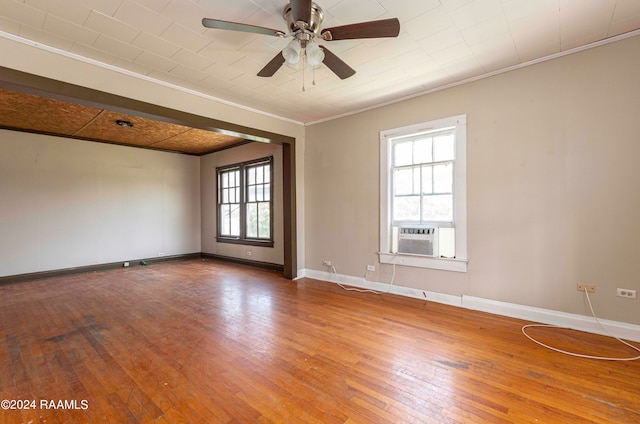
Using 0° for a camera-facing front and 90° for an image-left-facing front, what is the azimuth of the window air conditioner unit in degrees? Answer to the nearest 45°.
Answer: approximately 45°

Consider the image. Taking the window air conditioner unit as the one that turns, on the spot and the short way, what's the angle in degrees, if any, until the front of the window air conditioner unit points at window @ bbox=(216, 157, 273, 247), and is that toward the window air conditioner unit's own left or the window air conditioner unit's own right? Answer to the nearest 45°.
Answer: approximately 45° to the window air conditioner unit's own right

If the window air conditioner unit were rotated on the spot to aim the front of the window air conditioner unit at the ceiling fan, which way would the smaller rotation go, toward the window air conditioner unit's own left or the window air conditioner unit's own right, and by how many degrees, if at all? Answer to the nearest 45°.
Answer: approximately 45° to the window air conditioner unit's own left
